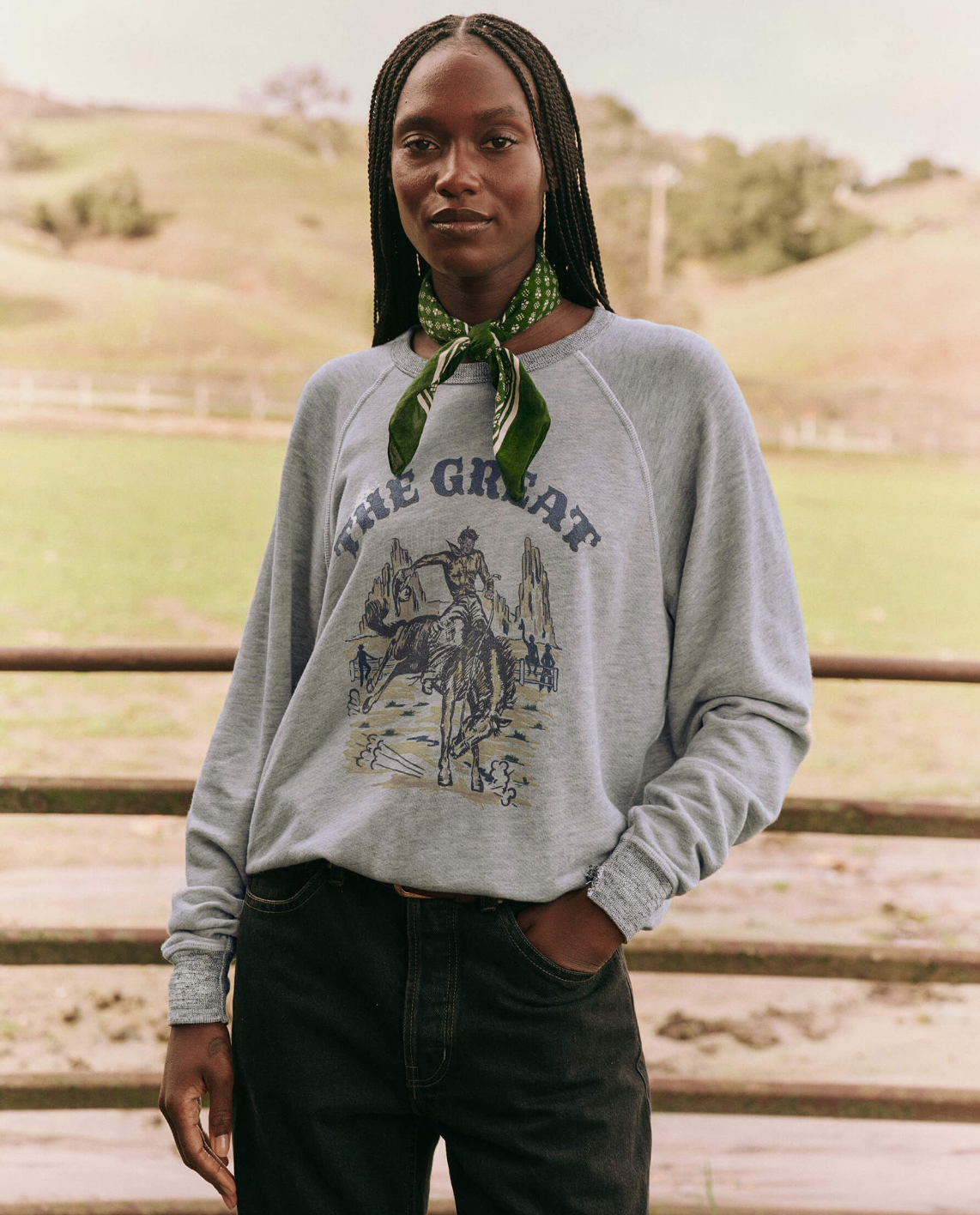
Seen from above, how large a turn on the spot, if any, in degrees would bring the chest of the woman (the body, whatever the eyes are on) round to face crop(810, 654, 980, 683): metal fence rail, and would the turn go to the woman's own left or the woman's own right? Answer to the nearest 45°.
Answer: approximately 135° to the woman's own left

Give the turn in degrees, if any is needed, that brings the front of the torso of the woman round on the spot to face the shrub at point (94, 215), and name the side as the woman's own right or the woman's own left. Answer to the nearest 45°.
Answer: approximately 180°

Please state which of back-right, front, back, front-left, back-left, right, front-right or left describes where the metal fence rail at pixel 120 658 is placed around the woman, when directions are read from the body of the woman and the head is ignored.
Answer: back-right

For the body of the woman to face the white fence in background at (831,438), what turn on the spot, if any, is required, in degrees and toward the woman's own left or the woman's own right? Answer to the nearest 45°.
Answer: approximately 180°

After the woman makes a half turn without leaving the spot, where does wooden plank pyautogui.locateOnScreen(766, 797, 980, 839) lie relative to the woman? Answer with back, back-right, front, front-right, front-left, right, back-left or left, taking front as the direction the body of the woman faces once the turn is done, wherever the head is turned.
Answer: front-right

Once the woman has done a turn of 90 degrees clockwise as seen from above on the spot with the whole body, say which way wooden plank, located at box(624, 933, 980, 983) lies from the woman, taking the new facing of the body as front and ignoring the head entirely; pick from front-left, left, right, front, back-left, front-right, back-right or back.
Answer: back-right

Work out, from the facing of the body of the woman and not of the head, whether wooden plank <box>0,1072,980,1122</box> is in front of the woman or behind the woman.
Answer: behind

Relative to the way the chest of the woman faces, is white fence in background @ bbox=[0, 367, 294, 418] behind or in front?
behind

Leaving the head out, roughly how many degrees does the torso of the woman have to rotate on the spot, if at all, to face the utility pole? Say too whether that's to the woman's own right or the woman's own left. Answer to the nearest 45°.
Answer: approximately 180°

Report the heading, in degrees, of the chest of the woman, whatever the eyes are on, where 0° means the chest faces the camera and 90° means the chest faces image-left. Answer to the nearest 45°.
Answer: approximately 0°
